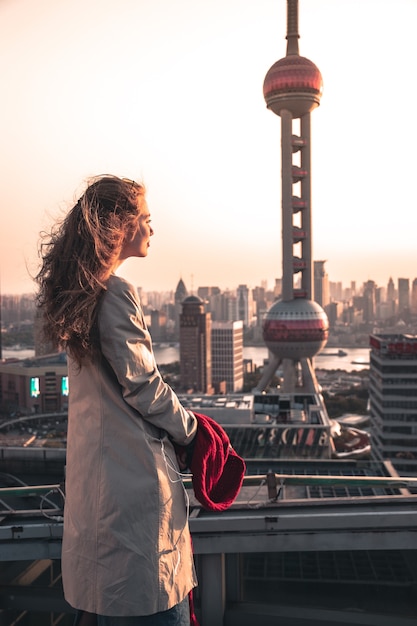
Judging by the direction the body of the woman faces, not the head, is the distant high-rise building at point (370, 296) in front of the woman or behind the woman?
in front

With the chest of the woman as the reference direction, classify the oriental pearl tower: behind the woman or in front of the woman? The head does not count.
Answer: in front

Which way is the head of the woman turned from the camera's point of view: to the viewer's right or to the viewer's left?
to the viewer's right

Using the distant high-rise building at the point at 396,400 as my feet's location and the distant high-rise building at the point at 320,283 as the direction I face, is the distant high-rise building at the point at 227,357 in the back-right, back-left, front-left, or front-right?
front-left

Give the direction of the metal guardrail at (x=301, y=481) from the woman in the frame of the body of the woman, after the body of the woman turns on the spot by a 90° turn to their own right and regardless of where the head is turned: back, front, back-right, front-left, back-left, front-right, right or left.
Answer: left

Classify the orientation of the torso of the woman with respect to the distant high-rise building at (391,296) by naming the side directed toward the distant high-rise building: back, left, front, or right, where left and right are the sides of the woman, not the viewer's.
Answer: front

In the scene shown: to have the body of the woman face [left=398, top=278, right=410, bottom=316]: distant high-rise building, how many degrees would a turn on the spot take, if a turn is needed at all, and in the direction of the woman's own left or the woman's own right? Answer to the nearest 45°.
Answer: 0° — they already face it

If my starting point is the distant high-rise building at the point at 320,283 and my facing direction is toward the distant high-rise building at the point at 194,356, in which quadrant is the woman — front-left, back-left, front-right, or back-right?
front-left

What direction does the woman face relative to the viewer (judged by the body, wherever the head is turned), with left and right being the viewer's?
facing away from the viewer and to the right of the viewer

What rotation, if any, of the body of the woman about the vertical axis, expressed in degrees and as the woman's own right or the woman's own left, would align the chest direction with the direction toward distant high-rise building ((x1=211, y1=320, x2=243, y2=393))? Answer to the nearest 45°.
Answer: approximately 45° to the woman's own left
